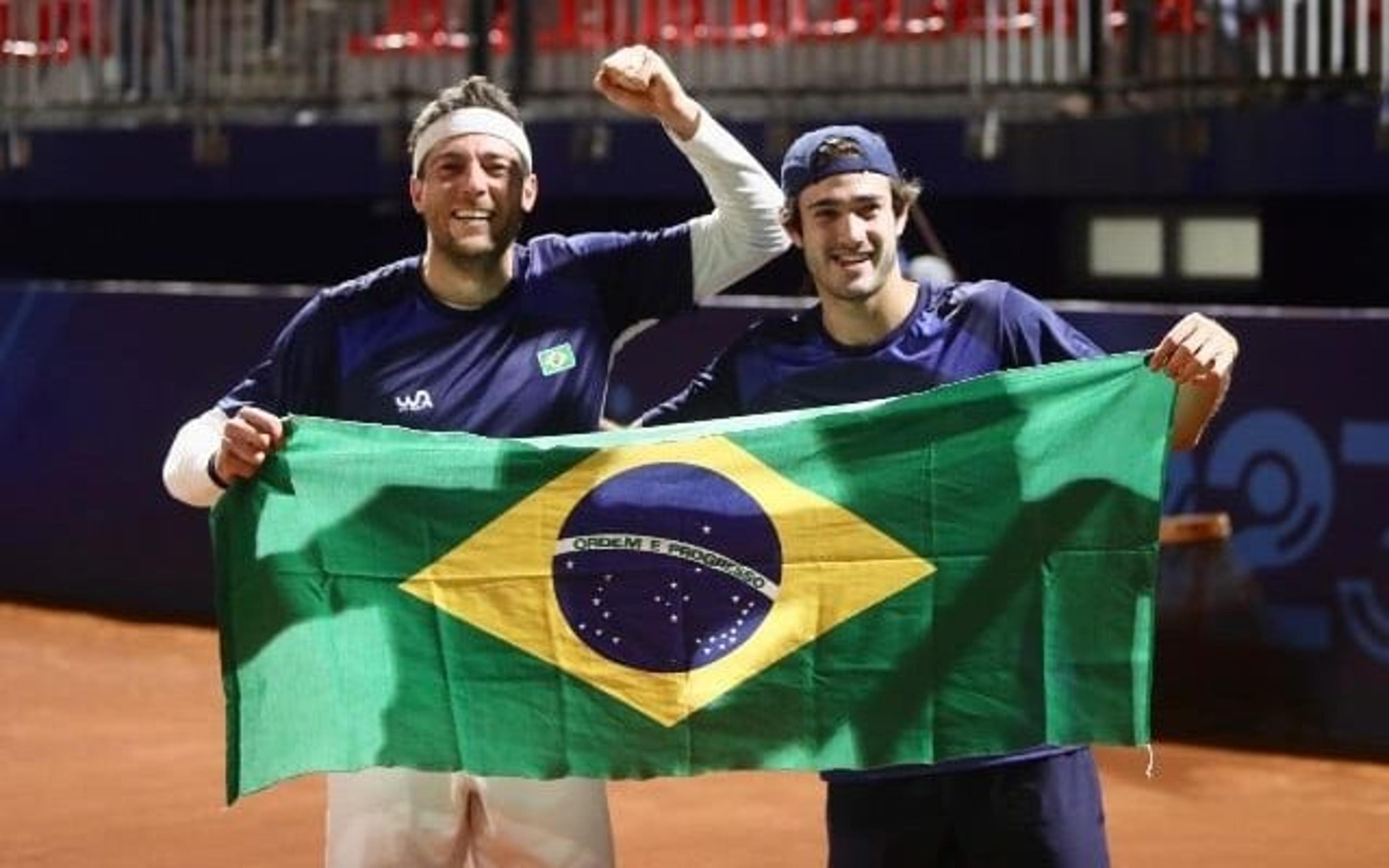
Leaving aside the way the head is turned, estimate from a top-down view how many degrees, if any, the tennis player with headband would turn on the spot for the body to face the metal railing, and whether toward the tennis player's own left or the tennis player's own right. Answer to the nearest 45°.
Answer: approximately 180°

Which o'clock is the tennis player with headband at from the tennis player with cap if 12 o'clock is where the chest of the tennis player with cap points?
The tennis player with headband is roughly at 4 o'clock from the tennis player with cap.

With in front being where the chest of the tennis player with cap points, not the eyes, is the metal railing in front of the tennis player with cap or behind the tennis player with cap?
behind

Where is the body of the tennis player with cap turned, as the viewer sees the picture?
toward the camera

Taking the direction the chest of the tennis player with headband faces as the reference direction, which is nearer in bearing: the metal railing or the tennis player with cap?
the tennis player with cap

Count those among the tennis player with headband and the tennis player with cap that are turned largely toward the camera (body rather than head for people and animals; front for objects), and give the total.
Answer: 2

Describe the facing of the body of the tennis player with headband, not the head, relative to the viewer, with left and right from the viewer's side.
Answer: facing the viewer
